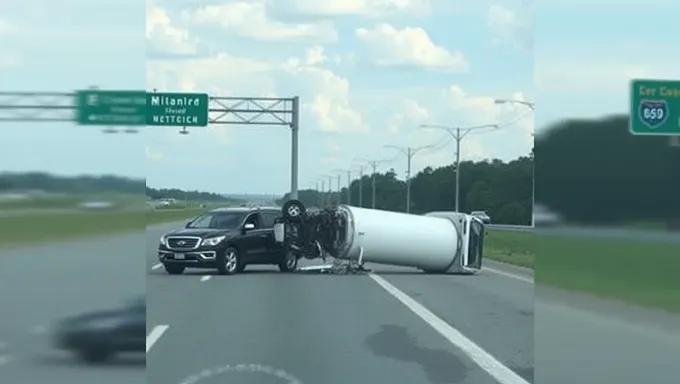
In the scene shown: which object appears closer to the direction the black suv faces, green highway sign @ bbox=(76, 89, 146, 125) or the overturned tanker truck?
the green highway sign

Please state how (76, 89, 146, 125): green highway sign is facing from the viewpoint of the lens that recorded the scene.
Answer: facing the viewer

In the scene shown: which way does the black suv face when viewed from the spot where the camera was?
facing the viewer and to the left of the viewer

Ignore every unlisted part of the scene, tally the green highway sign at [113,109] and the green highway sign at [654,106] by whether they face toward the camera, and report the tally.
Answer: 2

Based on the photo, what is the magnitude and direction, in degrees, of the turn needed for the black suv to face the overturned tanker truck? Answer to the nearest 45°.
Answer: approximately 135° to its left

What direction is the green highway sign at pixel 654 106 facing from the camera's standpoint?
toward the camera
